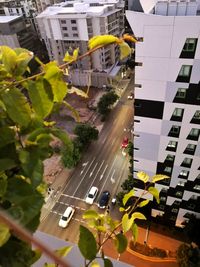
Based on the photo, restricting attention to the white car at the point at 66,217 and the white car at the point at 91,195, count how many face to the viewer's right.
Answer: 0
